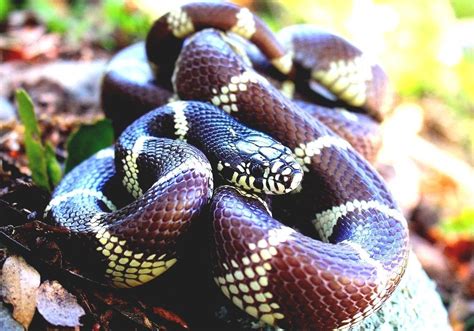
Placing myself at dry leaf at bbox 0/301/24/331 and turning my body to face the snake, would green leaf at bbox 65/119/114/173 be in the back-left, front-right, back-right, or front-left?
front-left

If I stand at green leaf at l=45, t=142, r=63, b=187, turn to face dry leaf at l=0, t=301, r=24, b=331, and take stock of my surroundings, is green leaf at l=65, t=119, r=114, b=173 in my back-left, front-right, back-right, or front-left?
back-left
